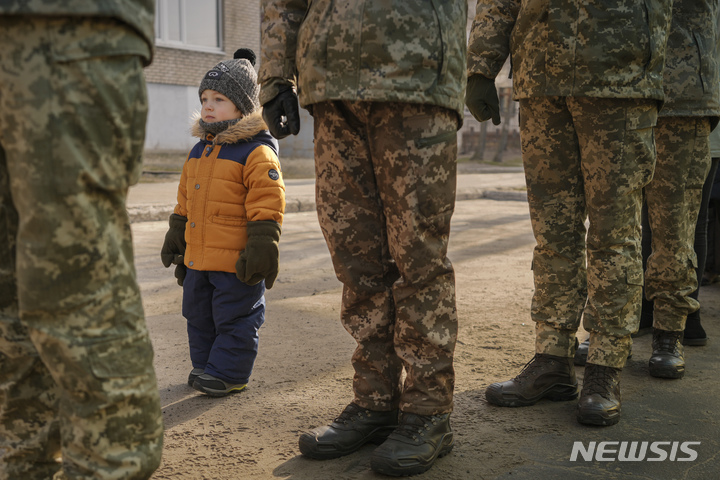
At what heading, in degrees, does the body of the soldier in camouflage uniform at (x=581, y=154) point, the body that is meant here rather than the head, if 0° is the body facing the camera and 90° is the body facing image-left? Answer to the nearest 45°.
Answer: approximately 45°

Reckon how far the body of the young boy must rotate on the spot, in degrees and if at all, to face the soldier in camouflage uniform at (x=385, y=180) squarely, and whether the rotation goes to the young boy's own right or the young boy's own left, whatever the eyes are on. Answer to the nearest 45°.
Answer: approximately 90° to the young boy's own left

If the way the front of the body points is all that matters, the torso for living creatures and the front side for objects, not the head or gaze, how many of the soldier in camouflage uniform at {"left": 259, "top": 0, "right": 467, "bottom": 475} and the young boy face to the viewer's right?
0

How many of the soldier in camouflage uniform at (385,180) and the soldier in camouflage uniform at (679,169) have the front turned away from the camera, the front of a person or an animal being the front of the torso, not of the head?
0

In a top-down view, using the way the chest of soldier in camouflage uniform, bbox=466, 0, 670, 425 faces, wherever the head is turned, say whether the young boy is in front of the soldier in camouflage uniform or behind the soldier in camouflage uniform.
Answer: in front

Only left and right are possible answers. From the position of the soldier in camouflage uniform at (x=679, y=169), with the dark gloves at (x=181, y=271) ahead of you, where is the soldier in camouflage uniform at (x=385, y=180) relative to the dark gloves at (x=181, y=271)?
left

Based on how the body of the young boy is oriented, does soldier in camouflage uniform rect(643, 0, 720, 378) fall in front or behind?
behind

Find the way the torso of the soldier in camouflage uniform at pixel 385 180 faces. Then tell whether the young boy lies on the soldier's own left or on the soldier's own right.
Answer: on the soldier's own right

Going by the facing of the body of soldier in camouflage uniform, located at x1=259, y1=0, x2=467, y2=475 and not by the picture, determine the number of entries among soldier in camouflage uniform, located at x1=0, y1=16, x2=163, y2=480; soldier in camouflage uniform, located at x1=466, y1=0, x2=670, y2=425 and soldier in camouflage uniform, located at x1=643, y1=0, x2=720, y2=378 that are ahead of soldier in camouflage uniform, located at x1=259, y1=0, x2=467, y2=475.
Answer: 1
